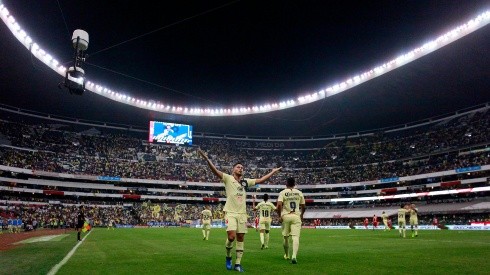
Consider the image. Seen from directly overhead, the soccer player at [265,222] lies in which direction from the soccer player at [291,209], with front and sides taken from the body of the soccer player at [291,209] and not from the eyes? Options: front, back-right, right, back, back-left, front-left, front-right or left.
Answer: front

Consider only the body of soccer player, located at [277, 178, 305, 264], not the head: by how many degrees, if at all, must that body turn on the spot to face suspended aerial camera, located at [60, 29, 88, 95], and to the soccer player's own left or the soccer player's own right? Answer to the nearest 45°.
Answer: approximately 90° to the soccer player's own left

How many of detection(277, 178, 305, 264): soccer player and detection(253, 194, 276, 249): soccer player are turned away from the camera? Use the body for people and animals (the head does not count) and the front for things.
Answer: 2

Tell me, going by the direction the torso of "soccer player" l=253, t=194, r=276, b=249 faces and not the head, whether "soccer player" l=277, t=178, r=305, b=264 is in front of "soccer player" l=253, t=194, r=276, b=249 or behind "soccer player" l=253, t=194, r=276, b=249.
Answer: behind

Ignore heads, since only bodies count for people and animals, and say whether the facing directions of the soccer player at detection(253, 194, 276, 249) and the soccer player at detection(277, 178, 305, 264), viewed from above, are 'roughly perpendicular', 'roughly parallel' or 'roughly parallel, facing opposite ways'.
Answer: roughly parallel

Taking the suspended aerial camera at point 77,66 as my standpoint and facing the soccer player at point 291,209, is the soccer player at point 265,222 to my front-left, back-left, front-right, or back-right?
front-left

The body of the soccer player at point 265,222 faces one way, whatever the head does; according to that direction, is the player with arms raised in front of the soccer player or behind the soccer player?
behind

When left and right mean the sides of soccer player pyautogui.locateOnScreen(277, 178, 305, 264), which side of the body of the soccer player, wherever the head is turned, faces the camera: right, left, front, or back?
back

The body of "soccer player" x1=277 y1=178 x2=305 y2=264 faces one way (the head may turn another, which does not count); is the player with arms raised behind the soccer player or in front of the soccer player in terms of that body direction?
behind

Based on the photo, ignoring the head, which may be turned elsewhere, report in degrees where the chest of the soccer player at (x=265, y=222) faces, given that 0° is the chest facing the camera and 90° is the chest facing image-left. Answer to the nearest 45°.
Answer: approximately 180°

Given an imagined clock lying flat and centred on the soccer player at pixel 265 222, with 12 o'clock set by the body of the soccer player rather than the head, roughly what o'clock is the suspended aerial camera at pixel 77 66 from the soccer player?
The suspended aerial camera is roughly at 8 o'clock from the soccer player.
